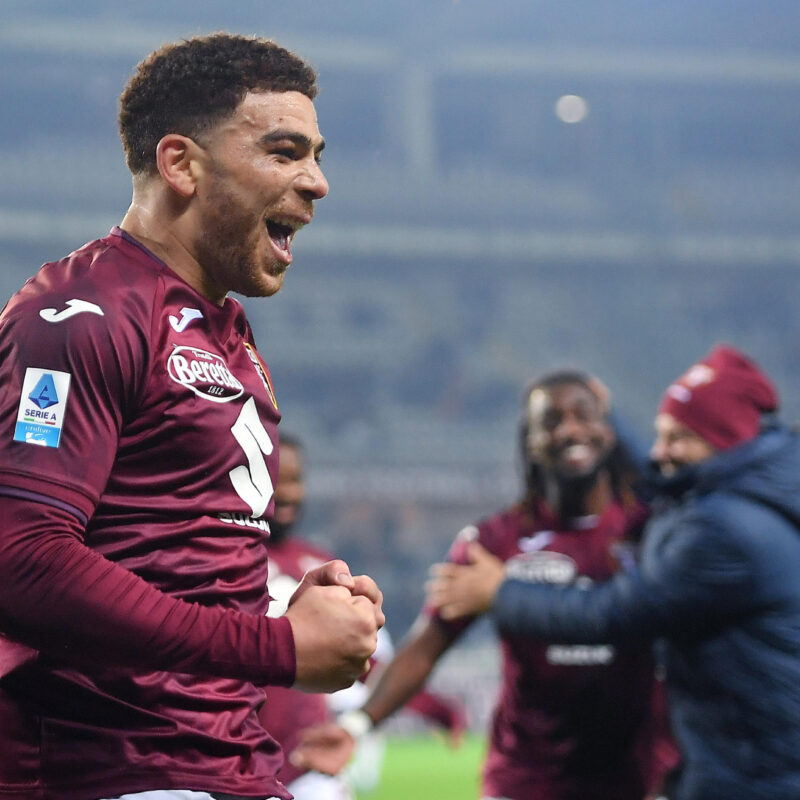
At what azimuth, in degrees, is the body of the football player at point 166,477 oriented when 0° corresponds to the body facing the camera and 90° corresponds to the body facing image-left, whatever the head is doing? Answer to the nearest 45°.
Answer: approximately 315°

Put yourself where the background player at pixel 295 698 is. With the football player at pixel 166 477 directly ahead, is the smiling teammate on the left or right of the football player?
left

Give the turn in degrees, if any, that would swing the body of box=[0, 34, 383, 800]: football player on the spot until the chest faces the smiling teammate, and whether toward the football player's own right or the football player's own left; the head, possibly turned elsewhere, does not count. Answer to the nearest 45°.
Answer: approximately 90° to the football player's own left

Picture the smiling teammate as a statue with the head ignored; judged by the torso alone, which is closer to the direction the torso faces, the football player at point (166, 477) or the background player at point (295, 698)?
the football player

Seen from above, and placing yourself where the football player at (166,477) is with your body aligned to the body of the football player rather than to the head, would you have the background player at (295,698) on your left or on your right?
on your left

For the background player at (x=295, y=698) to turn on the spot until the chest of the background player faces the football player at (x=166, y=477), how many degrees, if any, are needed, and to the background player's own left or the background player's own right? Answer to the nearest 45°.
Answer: approximately 45° to the background player's own right

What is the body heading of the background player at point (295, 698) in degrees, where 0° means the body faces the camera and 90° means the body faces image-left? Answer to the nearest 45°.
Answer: approximately 315°
